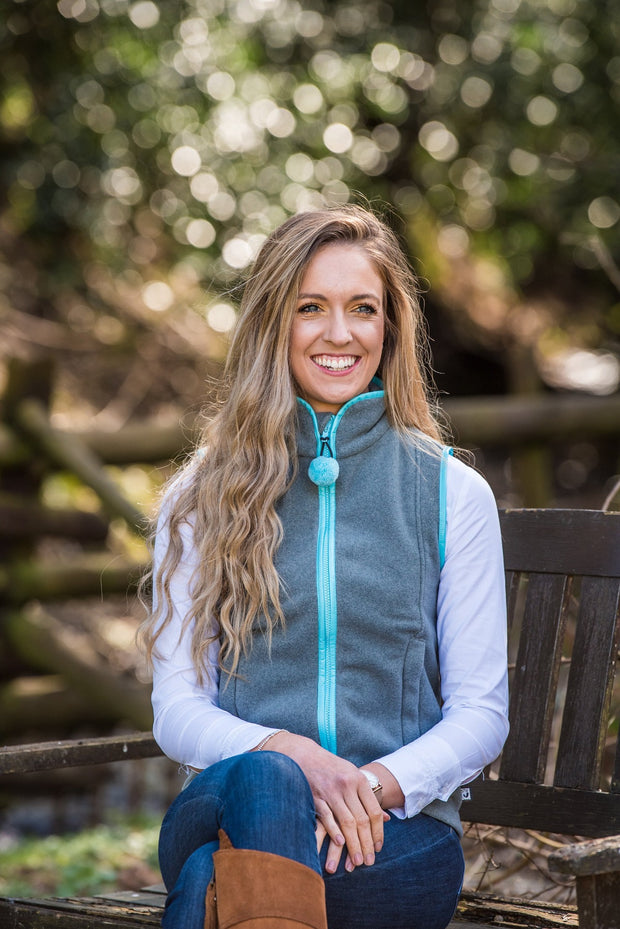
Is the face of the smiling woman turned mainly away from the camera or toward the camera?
toward the camera

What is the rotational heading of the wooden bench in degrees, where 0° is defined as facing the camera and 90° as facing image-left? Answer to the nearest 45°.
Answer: approximately 45°

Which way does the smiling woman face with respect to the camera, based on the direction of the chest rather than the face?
toward the camera

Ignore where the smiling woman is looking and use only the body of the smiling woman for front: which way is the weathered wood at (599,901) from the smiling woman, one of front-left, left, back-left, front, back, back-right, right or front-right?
front-left
